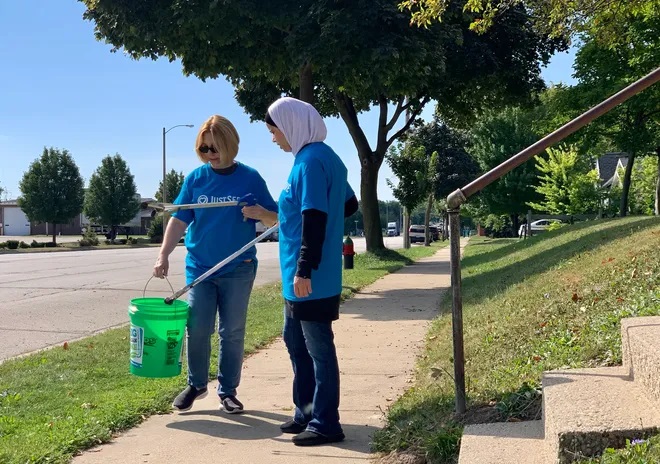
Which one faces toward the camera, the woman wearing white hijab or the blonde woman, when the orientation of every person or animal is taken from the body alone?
the blonde woman

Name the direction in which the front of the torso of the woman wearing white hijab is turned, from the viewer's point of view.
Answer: to the viewer's left

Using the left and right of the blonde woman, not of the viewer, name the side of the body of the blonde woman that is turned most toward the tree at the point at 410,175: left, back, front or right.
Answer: back

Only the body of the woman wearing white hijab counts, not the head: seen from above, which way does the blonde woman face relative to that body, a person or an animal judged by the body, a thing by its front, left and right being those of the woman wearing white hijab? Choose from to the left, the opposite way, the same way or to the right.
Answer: to the left

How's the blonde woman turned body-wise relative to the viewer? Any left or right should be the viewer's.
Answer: facing the viewer

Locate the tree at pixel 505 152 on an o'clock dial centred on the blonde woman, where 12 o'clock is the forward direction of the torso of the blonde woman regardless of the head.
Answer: The tree is roughly at 7 o'clock from the blonde woman.

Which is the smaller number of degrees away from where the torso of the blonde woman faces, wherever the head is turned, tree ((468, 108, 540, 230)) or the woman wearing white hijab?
the woman wearing white hijab

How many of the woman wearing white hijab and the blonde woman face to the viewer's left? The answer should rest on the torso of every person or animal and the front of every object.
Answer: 1

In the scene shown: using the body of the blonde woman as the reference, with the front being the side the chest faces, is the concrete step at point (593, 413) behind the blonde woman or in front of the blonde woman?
in front

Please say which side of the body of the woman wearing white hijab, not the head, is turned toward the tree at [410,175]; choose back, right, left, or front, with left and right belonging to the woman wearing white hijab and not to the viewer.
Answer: right

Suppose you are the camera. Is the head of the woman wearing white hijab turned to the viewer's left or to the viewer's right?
to the viewer's left

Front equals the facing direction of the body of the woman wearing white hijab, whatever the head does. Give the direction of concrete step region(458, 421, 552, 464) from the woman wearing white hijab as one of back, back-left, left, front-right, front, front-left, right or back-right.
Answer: back-left

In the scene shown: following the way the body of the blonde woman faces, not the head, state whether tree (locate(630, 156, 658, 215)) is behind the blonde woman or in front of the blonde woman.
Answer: behind

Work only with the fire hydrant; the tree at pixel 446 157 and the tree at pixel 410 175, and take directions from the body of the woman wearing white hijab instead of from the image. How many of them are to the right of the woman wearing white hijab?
3

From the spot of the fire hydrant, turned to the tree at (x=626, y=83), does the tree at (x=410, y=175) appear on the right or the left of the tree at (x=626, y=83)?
left

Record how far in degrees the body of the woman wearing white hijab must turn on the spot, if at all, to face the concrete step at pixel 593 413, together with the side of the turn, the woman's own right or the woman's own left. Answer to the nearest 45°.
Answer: approximately 135° to the woman's own left

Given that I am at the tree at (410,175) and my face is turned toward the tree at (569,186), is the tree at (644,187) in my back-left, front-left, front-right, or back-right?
front-left
